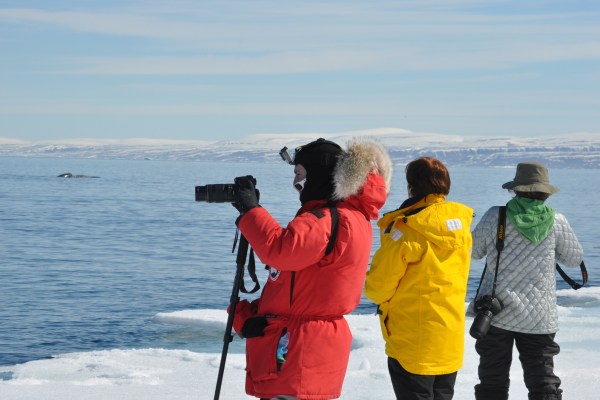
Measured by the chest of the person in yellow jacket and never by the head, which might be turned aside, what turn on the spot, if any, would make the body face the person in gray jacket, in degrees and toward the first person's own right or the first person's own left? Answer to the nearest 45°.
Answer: approximately 90° to the first person's own right

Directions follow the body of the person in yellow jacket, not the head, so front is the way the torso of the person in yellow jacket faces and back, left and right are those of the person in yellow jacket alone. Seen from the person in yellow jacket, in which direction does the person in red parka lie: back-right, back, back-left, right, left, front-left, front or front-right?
left

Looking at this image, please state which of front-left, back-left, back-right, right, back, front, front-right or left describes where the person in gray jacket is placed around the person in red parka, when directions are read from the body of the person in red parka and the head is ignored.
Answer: back-right

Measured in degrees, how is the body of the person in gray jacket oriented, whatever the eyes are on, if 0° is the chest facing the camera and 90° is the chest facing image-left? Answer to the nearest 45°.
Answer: approximately 180°

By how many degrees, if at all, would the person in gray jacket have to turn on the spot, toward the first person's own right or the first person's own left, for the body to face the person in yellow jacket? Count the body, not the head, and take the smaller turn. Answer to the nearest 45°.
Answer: approximately 135° to the first person's own left

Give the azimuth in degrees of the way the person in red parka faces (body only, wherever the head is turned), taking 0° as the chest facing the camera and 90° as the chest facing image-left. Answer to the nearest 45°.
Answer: approximately 90°

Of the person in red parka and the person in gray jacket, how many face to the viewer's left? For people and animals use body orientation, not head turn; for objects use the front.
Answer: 1

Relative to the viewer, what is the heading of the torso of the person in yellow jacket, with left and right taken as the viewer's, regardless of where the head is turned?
facing away from the viewer and to the left of the viewer

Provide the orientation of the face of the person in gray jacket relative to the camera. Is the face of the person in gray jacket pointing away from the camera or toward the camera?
away from the camera

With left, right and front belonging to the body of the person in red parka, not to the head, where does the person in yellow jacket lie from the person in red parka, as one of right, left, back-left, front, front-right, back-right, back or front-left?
back-right

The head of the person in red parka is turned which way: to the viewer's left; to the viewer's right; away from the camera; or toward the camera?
to the viewer's left

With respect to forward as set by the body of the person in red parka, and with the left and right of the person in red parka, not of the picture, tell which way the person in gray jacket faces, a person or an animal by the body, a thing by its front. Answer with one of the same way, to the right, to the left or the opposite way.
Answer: to the right

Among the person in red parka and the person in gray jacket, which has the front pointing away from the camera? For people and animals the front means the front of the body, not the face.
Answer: the person in gray jacket
